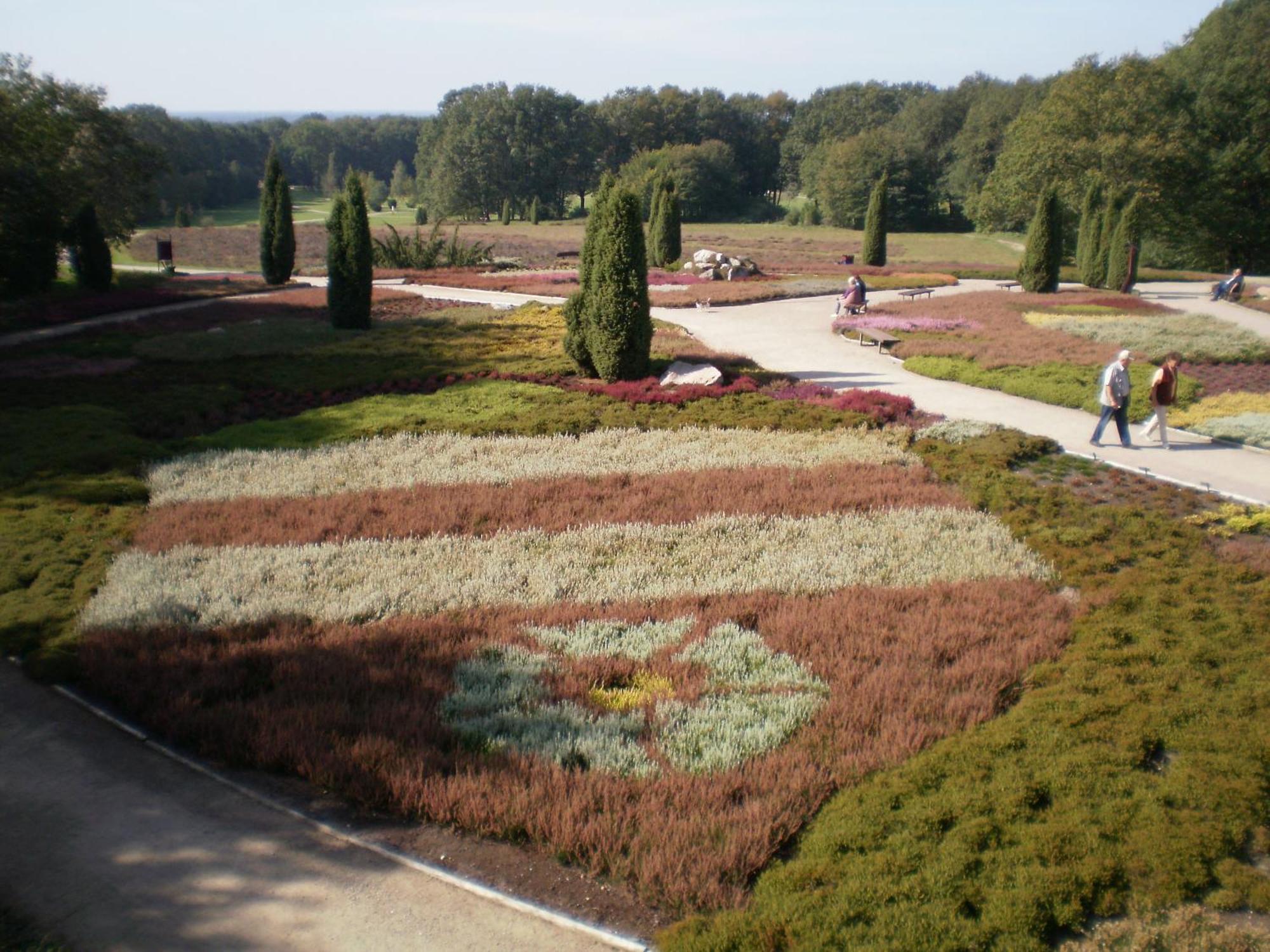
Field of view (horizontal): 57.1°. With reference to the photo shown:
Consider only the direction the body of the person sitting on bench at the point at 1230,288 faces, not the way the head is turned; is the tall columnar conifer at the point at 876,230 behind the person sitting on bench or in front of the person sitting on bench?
in front

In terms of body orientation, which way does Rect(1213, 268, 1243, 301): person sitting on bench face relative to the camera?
to the viewer's left

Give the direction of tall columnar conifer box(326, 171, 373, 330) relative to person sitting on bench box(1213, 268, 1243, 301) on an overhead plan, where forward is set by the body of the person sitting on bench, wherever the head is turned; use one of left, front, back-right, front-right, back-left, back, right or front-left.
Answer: front-left

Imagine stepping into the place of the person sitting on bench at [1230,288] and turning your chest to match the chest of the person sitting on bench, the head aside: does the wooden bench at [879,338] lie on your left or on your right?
on your left

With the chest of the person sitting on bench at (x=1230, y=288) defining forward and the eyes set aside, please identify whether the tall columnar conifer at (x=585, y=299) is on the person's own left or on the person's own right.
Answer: on the person's own left

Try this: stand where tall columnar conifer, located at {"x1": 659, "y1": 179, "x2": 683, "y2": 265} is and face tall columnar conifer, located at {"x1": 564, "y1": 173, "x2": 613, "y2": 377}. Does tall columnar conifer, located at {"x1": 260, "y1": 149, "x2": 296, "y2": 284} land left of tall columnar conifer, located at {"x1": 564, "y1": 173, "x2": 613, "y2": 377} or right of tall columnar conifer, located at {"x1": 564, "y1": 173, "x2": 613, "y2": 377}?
right

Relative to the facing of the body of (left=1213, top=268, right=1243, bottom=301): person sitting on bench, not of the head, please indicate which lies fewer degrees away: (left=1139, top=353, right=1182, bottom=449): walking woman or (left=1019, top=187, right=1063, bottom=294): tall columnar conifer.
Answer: the tall columnar conifer

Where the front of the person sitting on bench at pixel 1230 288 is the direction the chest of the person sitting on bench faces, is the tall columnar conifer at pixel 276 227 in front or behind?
in front

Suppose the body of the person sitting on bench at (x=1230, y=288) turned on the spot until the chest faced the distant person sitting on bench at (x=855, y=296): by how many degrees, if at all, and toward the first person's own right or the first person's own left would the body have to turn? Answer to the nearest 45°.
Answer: approximately 45° to the first person's own left

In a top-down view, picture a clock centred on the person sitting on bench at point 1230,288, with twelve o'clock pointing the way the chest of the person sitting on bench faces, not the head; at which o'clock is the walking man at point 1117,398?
The walking man is roughly at 9 o'clock from the person sitting on bench.

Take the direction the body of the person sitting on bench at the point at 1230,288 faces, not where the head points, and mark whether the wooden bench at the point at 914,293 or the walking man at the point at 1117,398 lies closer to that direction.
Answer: the wooden bench
